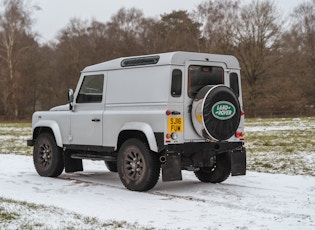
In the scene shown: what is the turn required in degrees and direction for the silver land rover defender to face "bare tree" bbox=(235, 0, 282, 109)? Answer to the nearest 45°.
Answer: approximately 45° to its right

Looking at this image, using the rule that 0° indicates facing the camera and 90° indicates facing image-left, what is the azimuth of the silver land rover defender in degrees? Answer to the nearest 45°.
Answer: approximately 135°
